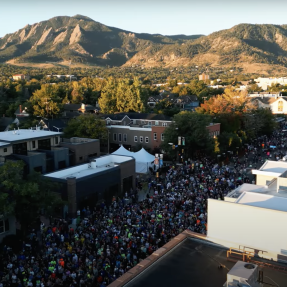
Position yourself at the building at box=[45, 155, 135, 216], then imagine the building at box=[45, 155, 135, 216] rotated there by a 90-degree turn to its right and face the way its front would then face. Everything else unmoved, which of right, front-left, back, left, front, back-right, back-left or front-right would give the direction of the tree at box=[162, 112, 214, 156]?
back

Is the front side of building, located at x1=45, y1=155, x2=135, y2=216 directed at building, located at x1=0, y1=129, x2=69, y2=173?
no

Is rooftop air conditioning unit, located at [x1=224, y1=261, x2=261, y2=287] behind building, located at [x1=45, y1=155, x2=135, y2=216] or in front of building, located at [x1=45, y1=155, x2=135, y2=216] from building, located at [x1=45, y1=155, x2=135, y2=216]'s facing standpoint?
in front

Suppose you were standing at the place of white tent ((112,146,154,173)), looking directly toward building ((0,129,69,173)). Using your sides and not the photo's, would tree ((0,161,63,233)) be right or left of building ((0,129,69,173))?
left

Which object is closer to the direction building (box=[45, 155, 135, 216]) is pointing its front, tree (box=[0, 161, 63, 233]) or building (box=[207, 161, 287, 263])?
the building

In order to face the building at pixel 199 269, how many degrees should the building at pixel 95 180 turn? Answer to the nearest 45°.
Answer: approximately 45° to its right

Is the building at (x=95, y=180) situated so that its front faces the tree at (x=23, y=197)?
no

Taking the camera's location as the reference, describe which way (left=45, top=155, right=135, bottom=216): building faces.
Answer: facing the viewer and to the right of the viewer

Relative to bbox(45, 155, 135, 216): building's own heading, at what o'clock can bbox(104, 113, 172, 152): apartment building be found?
The apartment building is roughly at 8 o'clock from the building.

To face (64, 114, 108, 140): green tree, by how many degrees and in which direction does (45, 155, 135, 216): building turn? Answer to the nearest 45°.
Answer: approximately 135° to its left

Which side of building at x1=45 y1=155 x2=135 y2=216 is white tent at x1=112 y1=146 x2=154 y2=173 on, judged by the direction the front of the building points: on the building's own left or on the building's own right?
on the building's own left

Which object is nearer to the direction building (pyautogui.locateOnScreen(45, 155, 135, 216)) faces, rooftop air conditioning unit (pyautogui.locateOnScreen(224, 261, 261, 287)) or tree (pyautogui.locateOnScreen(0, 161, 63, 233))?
the rooftop air conditioning unit
